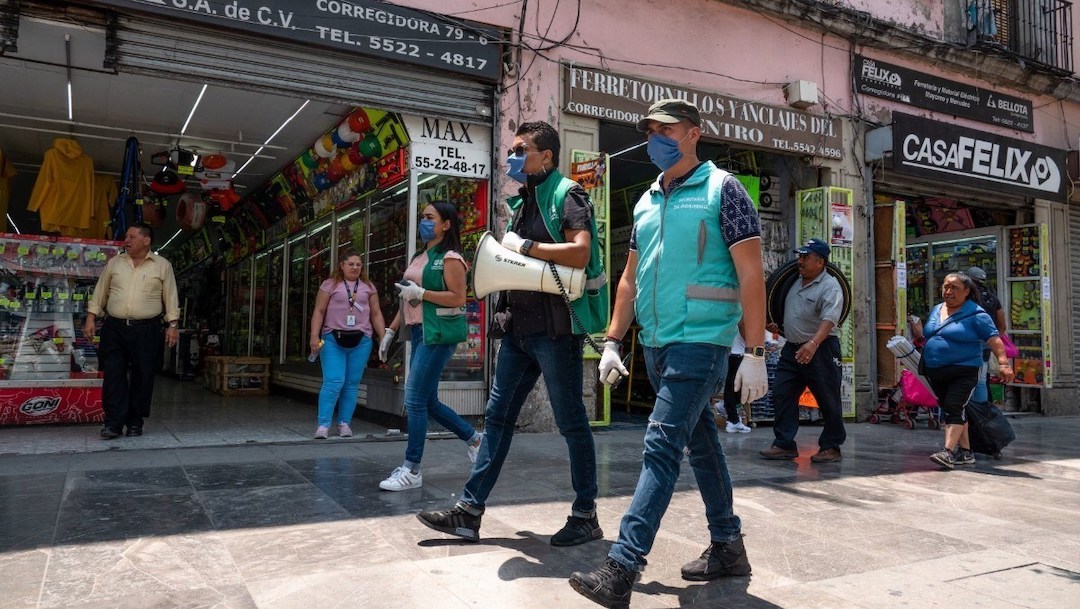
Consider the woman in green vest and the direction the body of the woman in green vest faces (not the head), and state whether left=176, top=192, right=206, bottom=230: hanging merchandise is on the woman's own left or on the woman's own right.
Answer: on the woman's own right

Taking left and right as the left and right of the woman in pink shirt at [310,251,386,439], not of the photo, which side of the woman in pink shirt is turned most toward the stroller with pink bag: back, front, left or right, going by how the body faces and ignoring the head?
left

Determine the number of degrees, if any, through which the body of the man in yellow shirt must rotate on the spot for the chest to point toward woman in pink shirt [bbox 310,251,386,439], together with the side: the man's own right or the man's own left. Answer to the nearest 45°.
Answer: approximately 90° to the man's own left

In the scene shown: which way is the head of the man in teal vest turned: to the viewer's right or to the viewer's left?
to the viewer's left

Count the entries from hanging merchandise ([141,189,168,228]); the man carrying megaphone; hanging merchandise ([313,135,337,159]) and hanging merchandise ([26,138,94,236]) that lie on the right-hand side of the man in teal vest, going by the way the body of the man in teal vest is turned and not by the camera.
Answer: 4

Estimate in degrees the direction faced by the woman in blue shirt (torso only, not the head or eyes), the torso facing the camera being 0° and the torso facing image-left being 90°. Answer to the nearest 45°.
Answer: approximately 45°

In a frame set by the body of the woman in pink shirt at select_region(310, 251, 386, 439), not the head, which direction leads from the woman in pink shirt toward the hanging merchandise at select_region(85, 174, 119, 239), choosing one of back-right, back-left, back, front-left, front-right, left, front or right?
back-right

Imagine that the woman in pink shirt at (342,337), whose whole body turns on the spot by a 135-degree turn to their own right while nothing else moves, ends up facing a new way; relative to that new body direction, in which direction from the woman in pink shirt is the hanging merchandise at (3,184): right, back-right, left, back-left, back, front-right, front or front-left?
front

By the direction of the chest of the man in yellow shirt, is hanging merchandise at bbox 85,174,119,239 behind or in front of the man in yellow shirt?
behind

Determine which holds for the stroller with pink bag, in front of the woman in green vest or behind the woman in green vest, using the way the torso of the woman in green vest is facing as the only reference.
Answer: behind

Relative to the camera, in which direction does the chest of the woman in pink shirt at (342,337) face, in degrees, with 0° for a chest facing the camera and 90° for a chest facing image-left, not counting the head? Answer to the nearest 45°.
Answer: approximately 0°

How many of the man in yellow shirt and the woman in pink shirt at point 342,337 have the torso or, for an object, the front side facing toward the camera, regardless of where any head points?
2

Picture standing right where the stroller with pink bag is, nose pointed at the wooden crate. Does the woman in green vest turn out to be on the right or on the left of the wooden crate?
left

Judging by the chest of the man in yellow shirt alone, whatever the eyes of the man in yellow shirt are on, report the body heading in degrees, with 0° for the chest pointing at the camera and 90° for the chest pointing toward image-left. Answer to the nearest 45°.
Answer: approximately 0°
